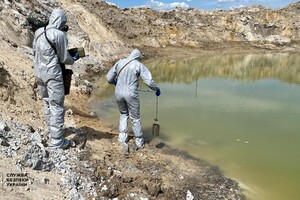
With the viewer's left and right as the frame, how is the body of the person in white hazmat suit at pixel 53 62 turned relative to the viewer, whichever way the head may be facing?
facing away from the viewer and to the right of the viewer

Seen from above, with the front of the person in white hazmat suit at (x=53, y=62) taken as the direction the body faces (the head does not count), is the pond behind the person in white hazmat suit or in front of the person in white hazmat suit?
in front
